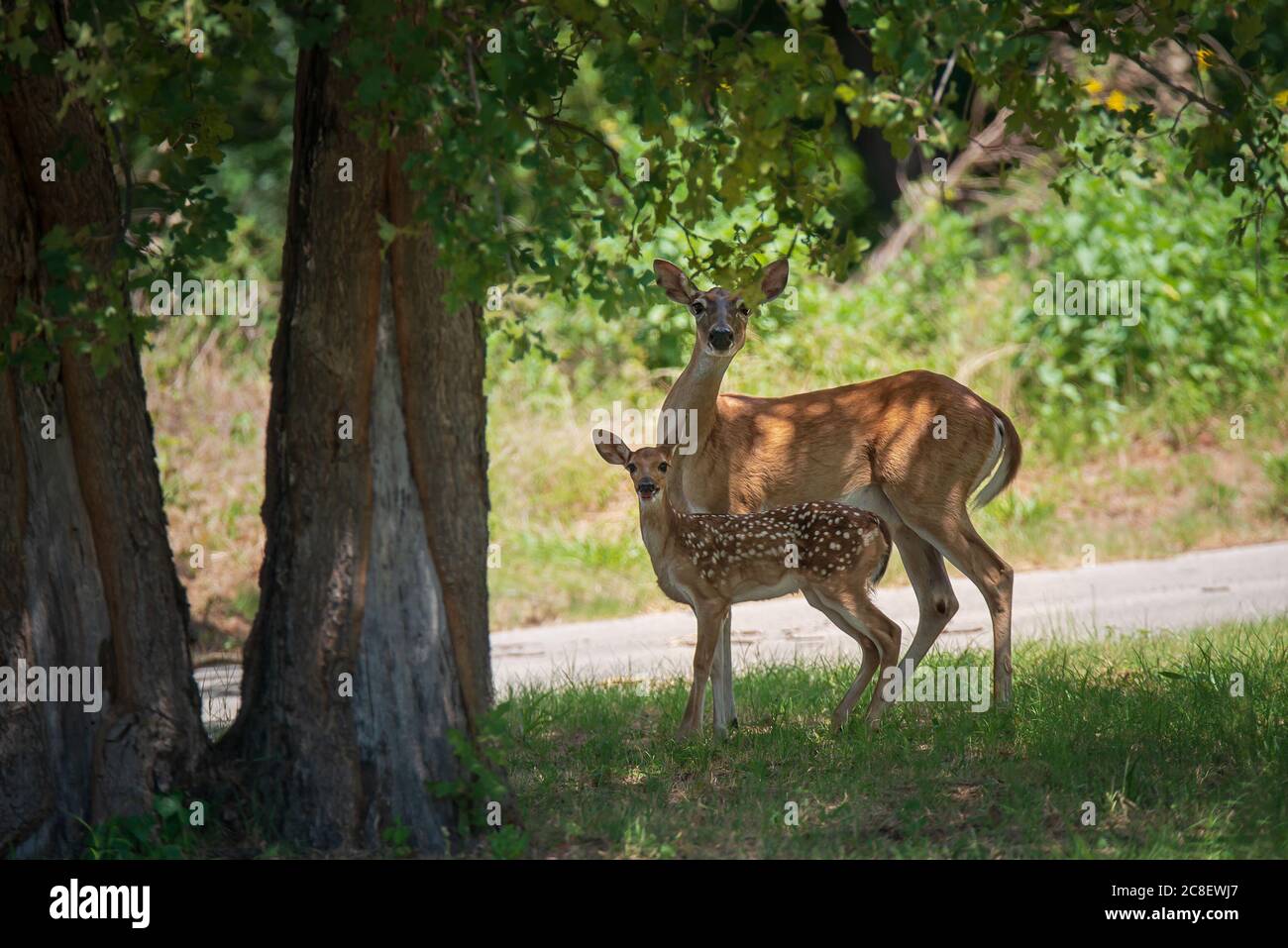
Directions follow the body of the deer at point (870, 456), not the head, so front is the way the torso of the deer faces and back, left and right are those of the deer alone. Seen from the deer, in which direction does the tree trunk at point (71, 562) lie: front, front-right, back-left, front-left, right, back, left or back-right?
front-left

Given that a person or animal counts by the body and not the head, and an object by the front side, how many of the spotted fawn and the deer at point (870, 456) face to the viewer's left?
2

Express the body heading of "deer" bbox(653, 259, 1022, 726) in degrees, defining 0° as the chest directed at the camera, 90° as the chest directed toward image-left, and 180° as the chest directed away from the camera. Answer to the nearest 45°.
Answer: approximately 90°

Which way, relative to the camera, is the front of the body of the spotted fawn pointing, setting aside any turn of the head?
to the viewer's left

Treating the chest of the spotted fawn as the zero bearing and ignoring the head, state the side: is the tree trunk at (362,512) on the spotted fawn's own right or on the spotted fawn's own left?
on the spotted fawn's own left

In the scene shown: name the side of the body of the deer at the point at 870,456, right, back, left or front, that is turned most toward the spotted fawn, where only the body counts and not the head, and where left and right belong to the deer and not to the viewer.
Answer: left

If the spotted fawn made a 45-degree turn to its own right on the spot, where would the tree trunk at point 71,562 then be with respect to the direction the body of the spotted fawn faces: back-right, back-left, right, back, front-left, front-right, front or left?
left

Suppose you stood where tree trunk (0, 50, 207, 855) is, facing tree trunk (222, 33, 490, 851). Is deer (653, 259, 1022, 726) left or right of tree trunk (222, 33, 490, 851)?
left
